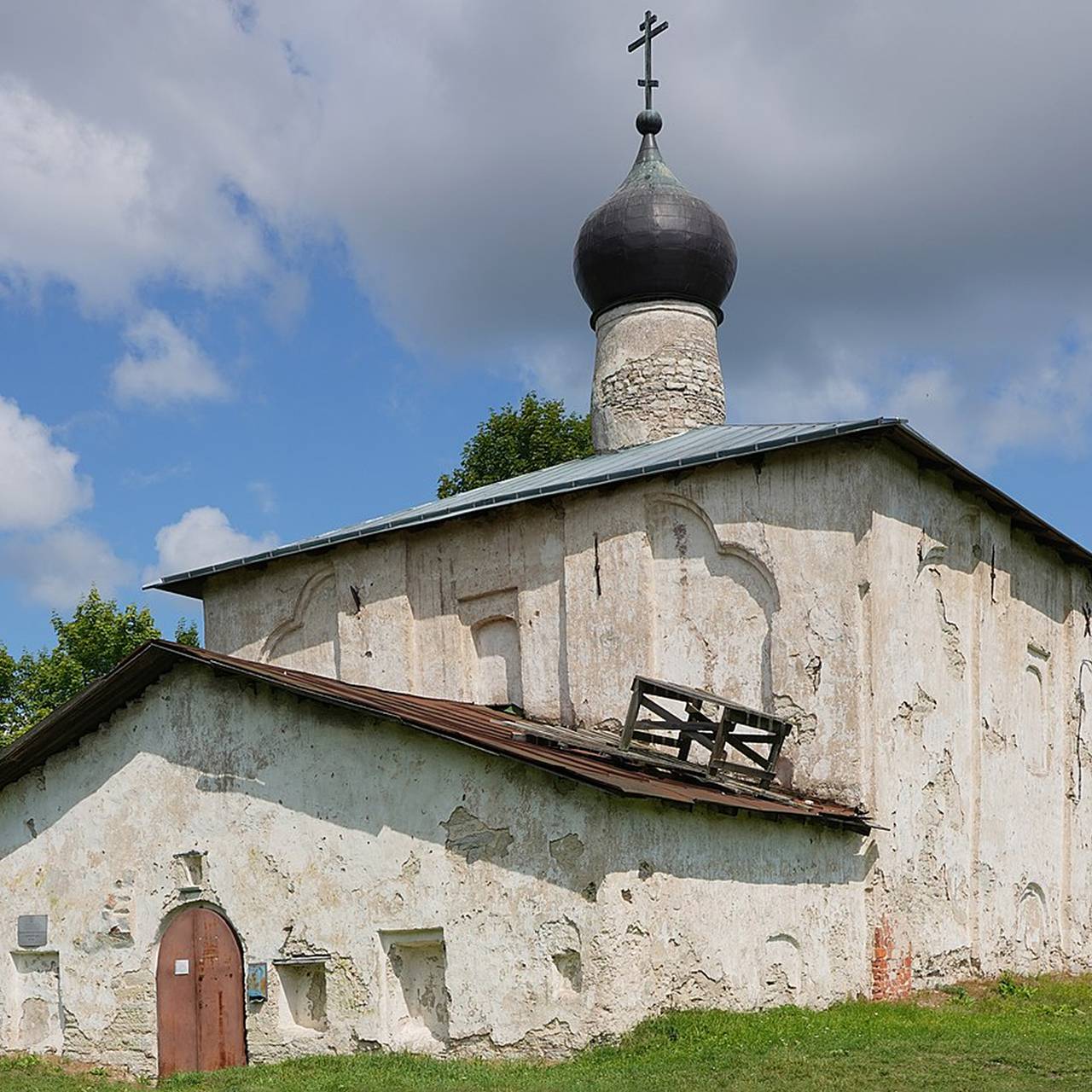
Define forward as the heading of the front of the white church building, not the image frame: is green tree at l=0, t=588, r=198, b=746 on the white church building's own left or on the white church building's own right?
on the white church building's own right

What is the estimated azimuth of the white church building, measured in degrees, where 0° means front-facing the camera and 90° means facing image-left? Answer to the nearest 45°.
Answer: approximately 45°

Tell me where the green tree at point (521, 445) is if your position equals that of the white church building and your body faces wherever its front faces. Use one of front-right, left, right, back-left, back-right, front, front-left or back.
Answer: back-right
